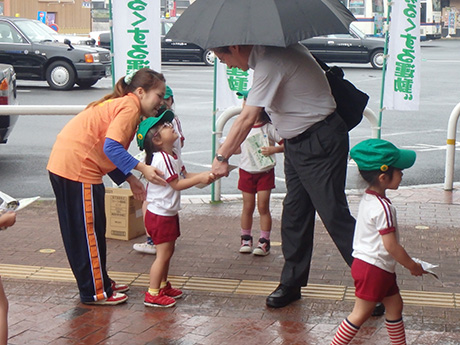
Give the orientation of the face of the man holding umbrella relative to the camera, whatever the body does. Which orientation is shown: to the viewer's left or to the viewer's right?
to the viewer's left

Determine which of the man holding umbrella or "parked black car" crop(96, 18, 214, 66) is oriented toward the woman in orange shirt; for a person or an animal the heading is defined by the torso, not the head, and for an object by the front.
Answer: the man holding umbrella

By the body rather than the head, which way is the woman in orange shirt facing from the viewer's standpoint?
to the viewer's right

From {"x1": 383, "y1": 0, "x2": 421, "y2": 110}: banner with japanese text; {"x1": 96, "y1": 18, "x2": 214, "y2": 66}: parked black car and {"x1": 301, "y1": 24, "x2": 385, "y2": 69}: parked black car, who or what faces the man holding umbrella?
the banner with japanese text

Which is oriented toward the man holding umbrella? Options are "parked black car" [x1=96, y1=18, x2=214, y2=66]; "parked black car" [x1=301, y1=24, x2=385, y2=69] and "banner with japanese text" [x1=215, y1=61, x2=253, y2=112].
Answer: the banner with japanese text

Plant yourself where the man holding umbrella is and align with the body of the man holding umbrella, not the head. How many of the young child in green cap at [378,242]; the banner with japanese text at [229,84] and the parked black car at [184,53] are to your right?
2

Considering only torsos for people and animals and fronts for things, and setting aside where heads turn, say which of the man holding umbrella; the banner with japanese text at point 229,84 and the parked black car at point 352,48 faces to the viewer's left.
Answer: the man holding umbrella

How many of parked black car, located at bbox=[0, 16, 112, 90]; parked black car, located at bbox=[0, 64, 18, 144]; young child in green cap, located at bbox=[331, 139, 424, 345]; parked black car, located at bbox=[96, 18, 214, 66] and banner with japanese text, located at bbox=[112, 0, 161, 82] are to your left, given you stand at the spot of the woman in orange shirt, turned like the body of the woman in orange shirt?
4
